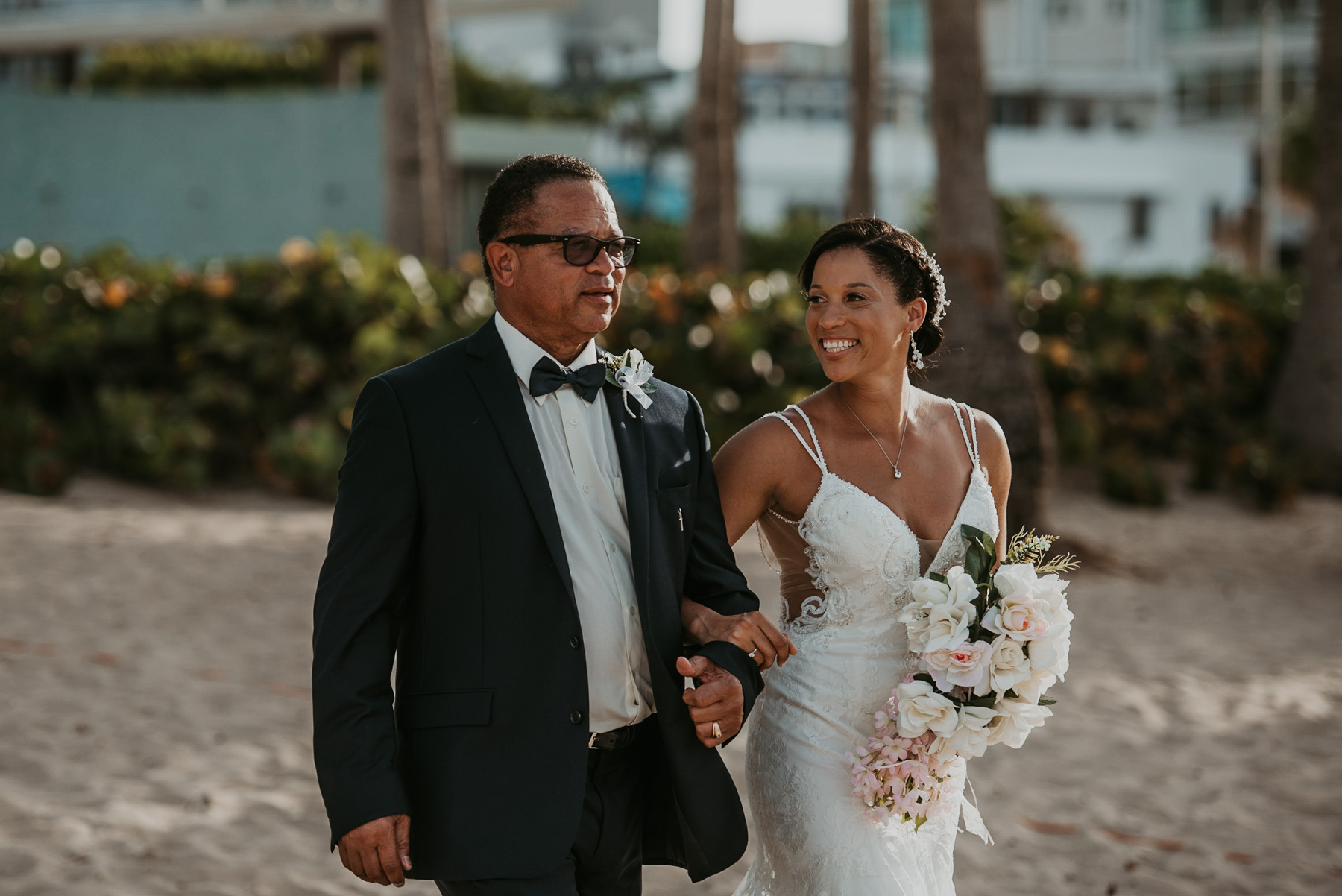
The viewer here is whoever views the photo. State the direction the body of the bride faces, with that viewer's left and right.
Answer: facing the viewer and to the right of the viewer

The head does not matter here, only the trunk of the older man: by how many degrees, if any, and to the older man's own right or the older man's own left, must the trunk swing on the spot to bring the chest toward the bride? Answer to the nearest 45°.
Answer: approximately 90° to the older man's own left

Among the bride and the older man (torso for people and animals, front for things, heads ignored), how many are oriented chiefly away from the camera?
0

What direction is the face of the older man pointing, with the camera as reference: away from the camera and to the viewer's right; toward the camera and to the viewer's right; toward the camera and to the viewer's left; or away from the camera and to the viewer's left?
toward the camera and to the viewer's right

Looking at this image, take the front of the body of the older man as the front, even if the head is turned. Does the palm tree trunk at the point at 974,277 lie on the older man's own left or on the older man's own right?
on the older man's own left

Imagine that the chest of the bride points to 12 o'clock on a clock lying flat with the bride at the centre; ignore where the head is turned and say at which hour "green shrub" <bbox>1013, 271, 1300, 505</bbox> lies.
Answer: The green shrub is roughly at 8 o'clock from the bride.

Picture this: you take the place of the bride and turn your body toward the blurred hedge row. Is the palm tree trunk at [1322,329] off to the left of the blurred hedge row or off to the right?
right

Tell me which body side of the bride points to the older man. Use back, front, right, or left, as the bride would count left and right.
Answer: right

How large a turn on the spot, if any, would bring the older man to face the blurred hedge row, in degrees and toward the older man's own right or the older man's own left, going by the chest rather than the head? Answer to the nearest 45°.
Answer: approximately 135° to the older man's own left

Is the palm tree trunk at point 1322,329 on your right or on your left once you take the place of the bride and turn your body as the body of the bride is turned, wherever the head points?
on your left
